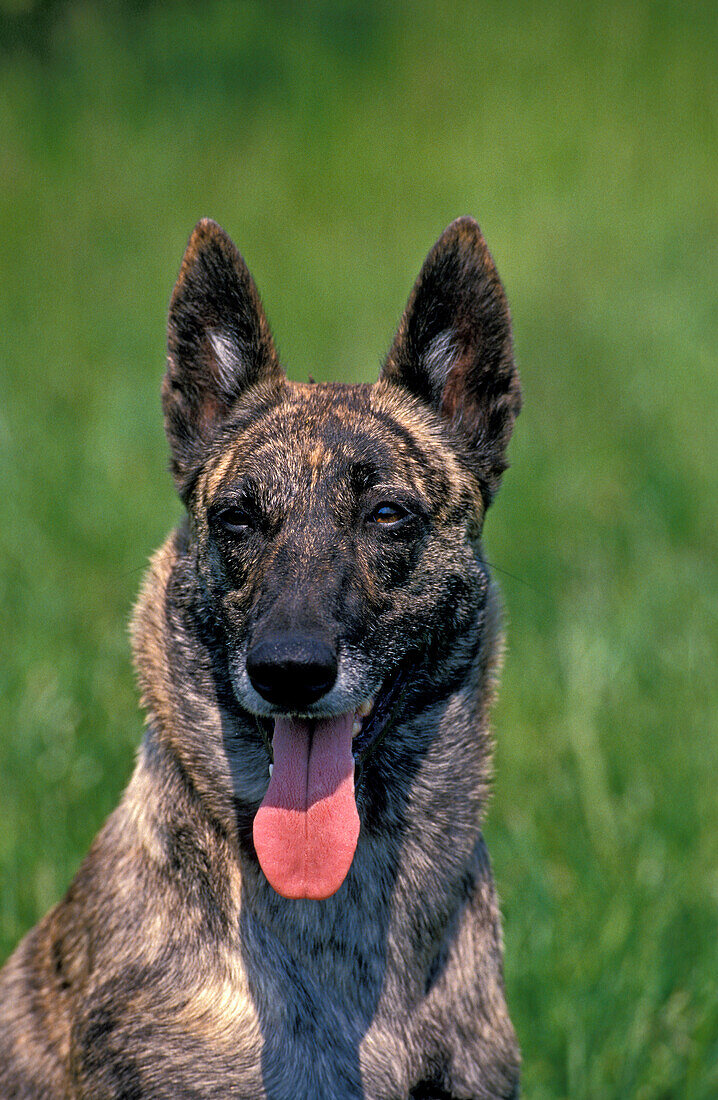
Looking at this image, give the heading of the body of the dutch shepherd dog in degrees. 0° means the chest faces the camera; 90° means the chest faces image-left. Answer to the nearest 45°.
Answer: approximately 0°
